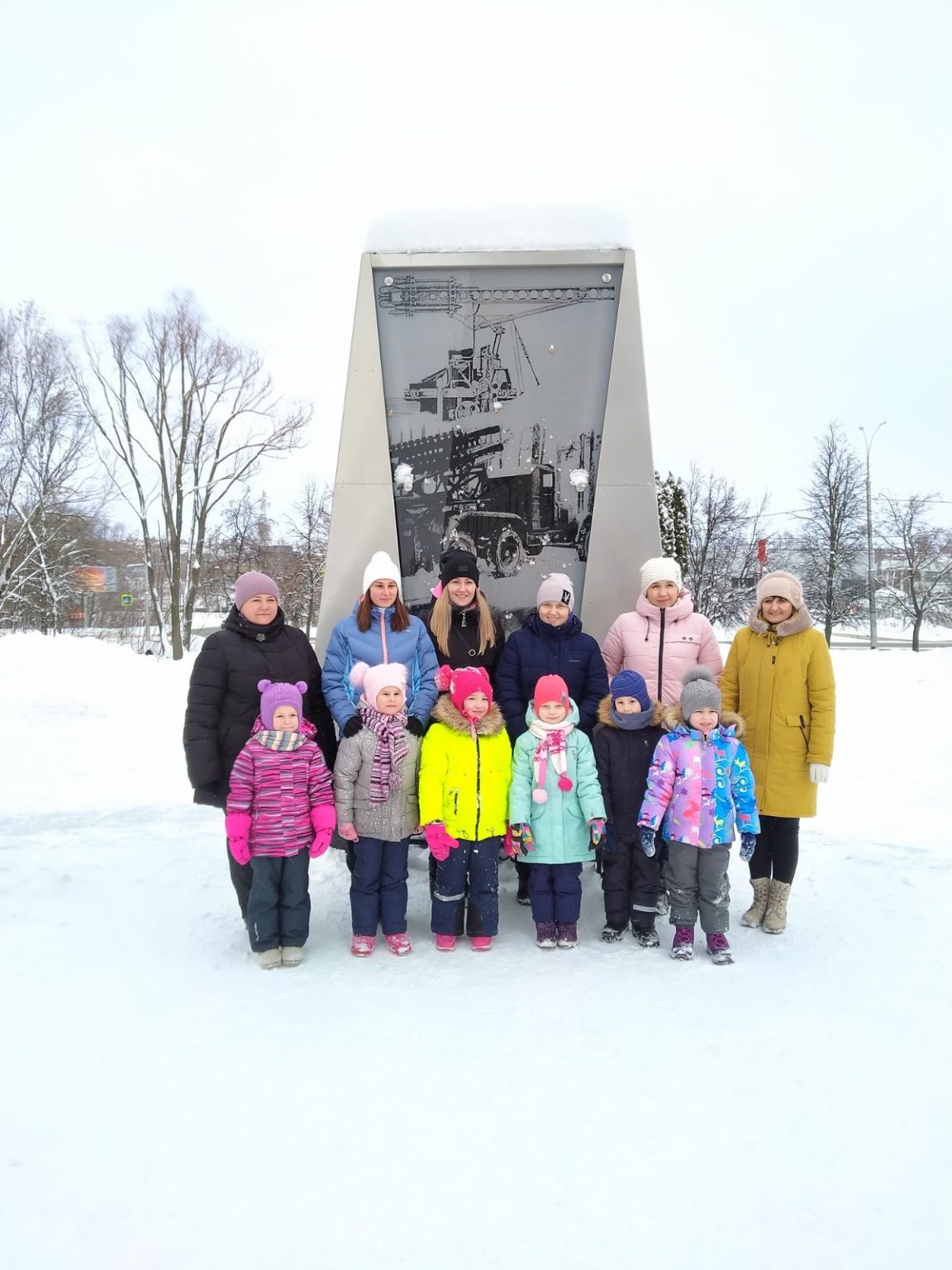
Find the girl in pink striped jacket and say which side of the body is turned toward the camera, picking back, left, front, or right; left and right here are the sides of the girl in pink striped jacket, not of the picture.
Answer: front

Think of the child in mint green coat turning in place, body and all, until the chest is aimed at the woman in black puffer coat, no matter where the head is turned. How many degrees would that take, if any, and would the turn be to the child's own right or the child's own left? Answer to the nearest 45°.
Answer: approximately 90° to the child's own right

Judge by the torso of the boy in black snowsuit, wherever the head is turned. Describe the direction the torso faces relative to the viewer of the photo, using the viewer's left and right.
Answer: facing the viewer

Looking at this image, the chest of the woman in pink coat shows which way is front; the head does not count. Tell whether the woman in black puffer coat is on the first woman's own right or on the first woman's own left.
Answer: on the first woman's own right

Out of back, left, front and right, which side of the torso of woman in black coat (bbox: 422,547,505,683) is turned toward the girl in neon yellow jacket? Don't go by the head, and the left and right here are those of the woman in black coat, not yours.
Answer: front

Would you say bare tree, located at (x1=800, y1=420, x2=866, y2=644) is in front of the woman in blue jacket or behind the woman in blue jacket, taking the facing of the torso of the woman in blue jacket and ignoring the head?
behind

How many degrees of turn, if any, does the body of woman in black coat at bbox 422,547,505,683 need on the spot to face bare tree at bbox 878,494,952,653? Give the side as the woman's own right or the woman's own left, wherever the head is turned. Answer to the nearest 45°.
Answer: approximately 135° to the woman's own left

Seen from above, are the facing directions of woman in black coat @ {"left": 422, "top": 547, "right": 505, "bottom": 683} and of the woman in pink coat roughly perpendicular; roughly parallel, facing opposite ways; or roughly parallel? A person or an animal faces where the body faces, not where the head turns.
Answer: roughly parallel

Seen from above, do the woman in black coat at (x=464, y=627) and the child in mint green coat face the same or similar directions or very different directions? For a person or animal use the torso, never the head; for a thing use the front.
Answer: same or similar directions

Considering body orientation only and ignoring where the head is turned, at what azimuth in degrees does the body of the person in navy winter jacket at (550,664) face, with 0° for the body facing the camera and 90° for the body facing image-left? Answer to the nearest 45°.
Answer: approximately 0°
